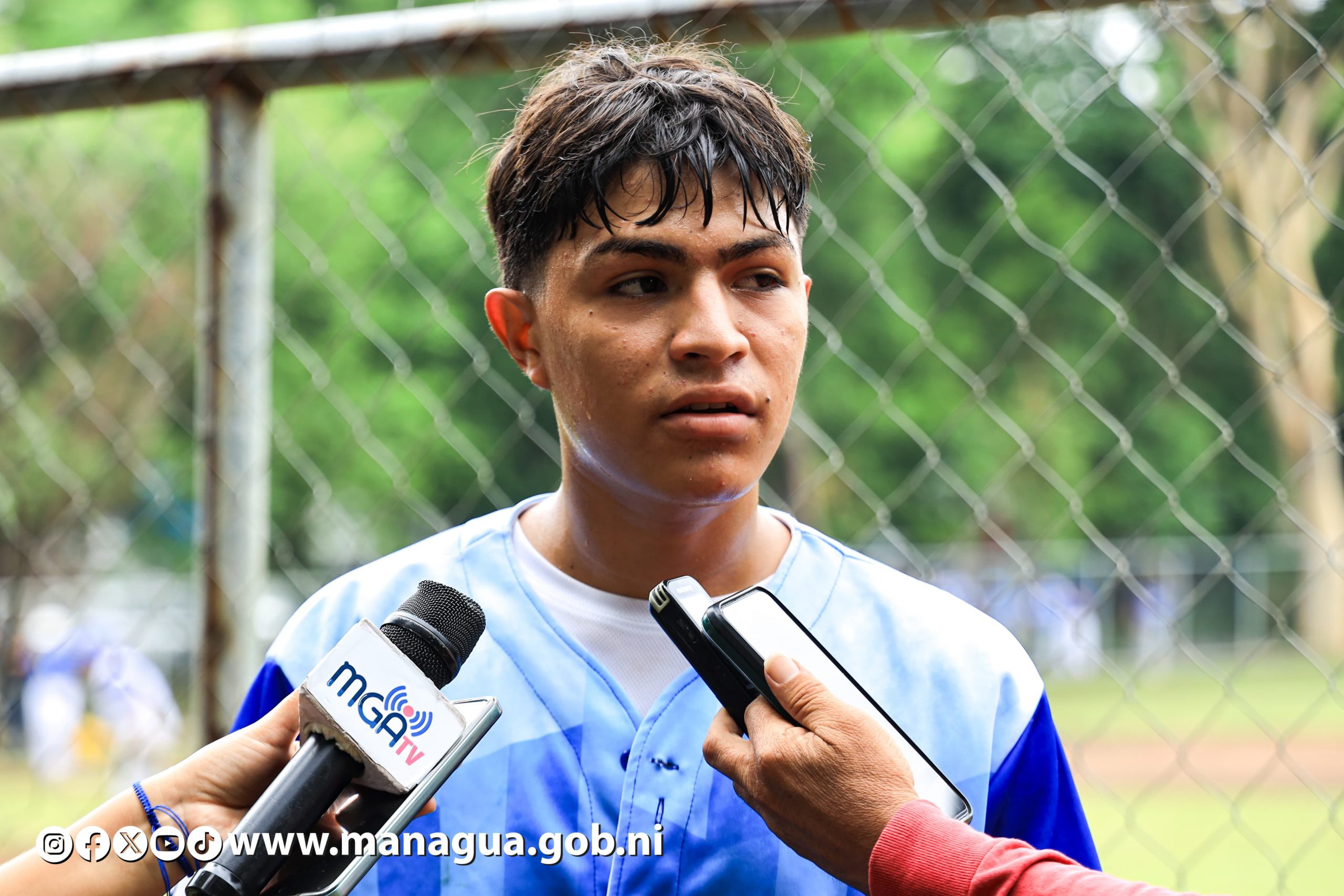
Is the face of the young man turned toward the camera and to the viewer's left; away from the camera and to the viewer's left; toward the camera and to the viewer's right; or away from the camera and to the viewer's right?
toward the camera and to the viewer's right

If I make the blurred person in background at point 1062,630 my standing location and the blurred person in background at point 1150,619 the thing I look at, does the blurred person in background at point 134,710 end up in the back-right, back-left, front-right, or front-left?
back-right

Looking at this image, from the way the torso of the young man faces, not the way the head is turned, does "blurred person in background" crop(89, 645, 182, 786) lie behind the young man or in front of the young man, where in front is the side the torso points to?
behind

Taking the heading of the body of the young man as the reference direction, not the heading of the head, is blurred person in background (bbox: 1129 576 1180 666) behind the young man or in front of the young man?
behind

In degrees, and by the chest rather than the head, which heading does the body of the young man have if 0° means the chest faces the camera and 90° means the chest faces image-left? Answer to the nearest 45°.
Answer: approximately 0°

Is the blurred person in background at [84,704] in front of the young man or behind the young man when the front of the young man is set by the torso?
behind
